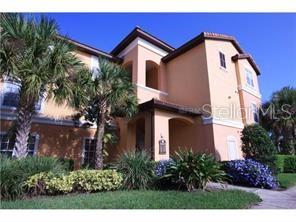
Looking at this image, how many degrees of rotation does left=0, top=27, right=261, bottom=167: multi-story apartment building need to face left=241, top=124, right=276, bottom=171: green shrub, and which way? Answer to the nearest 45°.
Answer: approximately 90° to its left

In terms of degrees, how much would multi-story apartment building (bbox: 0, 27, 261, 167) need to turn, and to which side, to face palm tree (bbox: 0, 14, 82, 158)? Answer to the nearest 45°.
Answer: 0° — it already faces it

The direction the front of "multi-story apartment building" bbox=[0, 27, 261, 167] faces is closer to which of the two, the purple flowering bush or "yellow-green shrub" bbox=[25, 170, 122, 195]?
the yellow-green shrub

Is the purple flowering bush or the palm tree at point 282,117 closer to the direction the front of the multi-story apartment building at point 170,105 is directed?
the purple flowering bush

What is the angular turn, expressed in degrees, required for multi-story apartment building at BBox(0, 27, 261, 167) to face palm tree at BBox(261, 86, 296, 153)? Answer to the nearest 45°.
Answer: approximately 135° to its left

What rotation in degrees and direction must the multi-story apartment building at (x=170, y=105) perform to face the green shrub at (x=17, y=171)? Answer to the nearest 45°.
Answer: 0° — it already faces it
